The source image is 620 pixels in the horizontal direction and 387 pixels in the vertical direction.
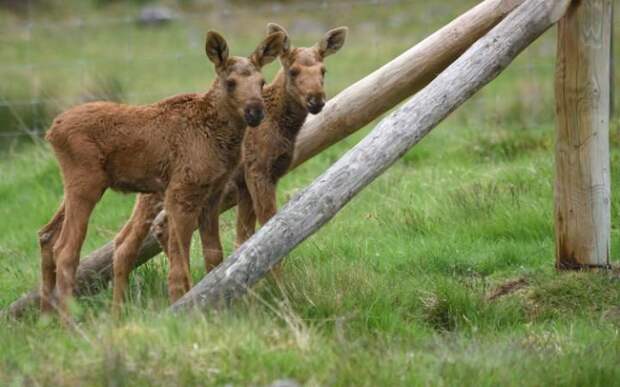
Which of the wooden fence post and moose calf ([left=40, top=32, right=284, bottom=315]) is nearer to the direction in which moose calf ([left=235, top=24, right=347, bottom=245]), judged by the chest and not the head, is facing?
the wooden fence post

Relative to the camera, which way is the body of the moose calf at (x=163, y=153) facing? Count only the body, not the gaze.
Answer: to the viewer's right

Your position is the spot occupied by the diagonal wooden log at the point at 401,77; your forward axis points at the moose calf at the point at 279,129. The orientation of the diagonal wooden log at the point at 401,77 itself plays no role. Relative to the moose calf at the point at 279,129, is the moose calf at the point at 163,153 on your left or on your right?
left

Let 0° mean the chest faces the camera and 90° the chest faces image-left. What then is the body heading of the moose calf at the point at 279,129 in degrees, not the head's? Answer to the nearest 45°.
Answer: approximately 315°

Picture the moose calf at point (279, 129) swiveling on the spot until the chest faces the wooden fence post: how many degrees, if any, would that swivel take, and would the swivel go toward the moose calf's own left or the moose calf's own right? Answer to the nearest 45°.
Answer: approximately 45° to the moose calf's own left
